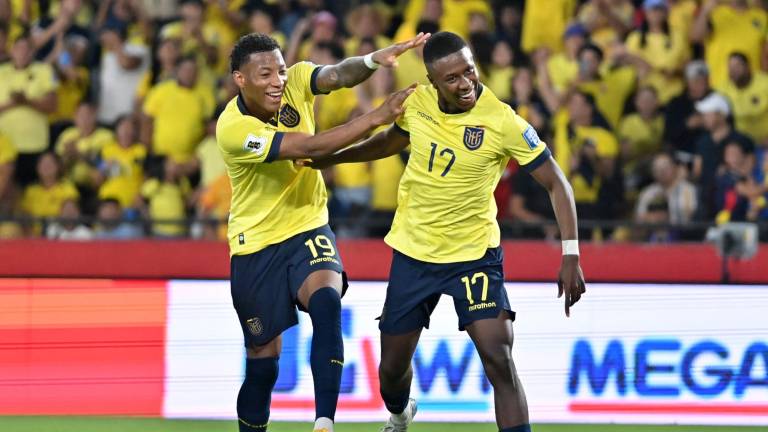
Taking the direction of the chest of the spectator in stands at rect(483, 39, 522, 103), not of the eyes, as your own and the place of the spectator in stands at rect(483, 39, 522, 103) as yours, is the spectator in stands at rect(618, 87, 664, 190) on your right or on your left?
on your left

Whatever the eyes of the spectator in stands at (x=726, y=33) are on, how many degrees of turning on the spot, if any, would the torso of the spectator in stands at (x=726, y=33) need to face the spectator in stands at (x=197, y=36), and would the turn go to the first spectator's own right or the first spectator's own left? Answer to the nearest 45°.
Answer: approximately 90° to the first spectator's own right

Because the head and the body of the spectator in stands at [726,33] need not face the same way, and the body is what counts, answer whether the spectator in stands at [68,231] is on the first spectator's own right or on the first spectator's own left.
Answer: on the first spectator's own right

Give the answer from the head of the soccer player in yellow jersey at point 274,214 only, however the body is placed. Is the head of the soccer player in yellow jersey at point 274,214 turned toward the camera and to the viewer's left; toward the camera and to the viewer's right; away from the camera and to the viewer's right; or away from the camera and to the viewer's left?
toward the camera and to the viewer's right

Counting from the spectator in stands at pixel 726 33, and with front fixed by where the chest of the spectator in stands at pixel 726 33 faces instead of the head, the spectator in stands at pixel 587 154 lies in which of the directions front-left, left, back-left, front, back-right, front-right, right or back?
front-right

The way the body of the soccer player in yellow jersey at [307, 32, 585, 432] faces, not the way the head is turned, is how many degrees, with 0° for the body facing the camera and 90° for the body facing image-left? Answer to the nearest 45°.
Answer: approximately 0°
